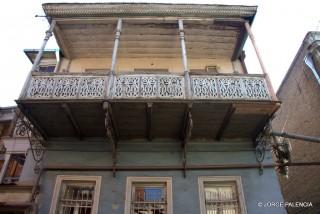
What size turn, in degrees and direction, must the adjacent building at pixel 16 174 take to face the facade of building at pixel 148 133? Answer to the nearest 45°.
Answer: approximately 45° to its left

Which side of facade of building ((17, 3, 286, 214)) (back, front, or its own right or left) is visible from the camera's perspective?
front

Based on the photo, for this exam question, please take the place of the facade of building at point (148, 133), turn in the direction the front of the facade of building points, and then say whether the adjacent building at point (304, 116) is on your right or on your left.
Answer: on your left

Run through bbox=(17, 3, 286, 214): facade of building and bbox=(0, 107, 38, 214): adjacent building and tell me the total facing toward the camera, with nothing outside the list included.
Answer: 2

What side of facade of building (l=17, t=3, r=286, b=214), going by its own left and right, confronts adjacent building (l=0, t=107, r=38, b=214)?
right

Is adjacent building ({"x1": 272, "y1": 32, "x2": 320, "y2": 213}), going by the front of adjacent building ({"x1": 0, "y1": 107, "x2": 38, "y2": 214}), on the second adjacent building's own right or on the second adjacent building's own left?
on the second adjacent building's own left
